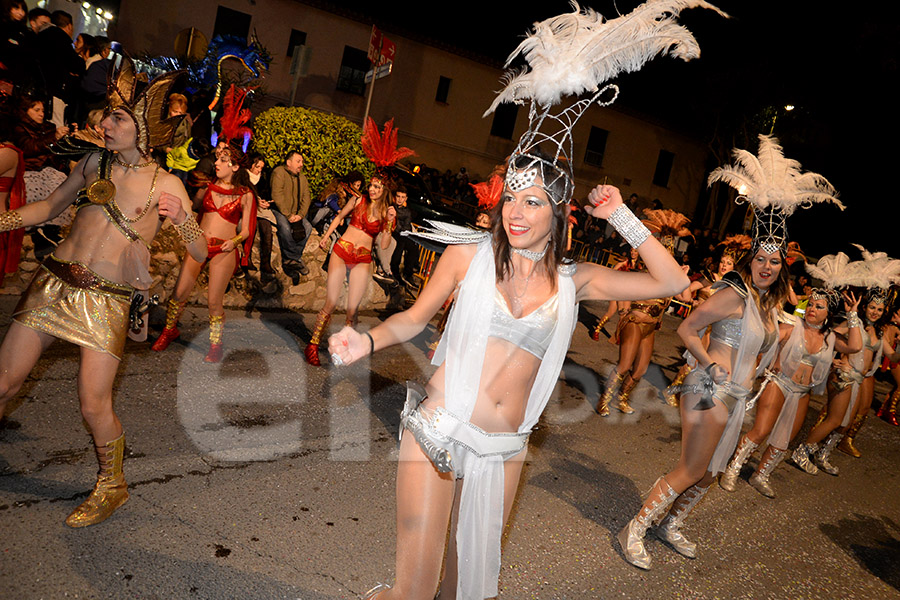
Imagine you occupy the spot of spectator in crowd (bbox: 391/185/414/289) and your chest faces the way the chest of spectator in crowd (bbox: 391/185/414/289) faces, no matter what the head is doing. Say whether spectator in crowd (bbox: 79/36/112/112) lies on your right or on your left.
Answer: on your right

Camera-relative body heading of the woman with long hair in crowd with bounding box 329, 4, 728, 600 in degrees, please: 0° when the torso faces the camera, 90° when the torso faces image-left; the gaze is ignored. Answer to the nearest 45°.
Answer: approximately 0°

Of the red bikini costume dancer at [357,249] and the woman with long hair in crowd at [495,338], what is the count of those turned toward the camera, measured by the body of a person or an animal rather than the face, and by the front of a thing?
2

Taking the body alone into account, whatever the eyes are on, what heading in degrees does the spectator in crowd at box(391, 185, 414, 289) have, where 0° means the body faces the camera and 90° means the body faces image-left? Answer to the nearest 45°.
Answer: approximately 315°

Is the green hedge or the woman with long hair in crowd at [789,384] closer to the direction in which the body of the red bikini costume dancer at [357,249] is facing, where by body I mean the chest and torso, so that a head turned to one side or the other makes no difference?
the woman with long hair in crowd

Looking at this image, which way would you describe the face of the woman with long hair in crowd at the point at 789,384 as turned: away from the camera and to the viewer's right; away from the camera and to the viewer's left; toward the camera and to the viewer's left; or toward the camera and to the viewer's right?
toward the camera and to the viewer's left

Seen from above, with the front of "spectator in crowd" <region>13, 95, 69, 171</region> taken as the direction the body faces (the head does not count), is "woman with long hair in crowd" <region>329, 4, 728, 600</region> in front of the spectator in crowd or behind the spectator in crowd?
in front

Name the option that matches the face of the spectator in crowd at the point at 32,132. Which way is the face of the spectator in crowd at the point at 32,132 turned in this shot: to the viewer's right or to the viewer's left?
to the viewer's right

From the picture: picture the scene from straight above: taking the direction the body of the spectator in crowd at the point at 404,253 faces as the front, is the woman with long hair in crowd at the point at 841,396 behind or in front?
in front

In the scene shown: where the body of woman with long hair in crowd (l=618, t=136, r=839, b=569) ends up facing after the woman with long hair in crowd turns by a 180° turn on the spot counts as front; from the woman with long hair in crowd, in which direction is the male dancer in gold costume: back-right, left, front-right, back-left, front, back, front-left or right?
left
